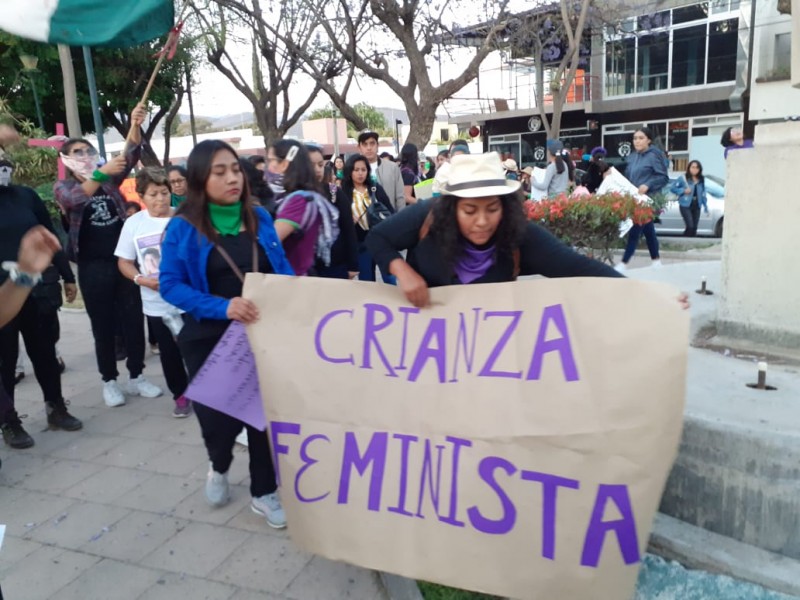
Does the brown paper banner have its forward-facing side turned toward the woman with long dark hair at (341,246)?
no

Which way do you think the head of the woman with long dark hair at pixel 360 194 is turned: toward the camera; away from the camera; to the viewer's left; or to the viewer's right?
toward the camera

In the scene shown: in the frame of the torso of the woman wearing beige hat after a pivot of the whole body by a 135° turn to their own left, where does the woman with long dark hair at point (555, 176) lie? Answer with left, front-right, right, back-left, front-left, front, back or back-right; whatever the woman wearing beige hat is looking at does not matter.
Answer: front-left

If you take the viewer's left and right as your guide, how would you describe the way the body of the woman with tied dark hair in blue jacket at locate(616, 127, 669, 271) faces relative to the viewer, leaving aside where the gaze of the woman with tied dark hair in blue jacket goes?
facing the viewer and to the left of the viewer

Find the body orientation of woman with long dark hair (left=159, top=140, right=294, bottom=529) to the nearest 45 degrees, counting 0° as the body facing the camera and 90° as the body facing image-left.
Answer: approximately 315°

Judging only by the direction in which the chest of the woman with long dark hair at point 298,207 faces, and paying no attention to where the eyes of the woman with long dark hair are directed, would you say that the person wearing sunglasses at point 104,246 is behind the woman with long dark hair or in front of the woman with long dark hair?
in front

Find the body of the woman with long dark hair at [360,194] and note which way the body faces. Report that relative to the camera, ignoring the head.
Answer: toward the camera

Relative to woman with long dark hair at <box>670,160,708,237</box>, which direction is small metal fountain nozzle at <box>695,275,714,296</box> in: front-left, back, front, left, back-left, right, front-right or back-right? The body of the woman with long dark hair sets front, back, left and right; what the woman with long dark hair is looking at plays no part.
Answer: front

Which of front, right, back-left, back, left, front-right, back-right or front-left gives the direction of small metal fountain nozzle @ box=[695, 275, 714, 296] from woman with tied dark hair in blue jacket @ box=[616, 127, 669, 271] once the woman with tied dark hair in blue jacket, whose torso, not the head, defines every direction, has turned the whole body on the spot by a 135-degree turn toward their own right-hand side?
back

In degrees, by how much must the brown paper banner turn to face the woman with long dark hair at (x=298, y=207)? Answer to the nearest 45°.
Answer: approximately 135° to its right

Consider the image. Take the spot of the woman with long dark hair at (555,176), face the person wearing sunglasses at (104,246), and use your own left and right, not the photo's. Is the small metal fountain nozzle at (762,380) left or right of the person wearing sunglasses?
left

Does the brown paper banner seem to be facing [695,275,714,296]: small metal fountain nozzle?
no

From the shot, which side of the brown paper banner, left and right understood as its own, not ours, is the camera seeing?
front

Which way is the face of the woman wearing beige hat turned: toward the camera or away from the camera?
toward the camera

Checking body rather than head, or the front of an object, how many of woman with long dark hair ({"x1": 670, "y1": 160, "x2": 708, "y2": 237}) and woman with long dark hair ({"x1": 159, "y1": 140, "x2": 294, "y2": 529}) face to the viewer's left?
0

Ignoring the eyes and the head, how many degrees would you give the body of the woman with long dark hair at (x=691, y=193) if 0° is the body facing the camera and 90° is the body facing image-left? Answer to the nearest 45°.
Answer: approximately 0°
